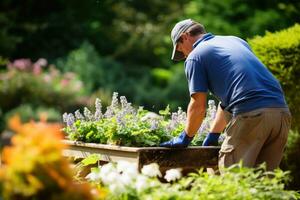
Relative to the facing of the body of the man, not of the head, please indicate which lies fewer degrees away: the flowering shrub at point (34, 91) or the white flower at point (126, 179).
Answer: the flowering shrub

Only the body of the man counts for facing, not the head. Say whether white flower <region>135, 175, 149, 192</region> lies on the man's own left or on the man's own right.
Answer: on the man's own left

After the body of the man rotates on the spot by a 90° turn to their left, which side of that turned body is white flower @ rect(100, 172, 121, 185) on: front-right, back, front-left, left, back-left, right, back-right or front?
front

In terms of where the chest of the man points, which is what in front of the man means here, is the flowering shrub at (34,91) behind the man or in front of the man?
in front

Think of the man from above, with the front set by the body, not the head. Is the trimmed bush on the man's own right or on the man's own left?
on the man's own right

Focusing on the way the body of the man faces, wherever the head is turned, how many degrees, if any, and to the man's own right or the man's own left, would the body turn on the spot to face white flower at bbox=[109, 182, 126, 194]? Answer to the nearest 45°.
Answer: approximately 90° to the man's own left

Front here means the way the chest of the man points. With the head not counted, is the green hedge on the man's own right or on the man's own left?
on the man's own right

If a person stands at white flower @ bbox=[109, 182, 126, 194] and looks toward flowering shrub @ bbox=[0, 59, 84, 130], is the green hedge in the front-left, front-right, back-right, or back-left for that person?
front-right

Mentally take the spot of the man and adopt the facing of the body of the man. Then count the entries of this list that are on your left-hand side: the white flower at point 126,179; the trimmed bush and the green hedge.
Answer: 1

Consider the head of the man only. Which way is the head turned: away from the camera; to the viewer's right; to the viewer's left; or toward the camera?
to the viewer's left

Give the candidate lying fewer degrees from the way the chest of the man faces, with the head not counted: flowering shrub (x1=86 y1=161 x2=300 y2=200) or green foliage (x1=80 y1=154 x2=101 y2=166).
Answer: the green foliage

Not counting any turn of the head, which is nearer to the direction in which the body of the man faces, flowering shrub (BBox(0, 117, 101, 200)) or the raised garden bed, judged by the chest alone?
the raised garden bed

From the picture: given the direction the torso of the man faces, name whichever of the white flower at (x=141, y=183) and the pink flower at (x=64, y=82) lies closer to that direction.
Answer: the pink flower

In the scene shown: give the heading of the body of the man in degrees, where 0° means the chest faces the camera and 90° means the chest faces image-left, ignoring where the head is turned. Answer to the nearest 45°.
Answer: approximately 135°

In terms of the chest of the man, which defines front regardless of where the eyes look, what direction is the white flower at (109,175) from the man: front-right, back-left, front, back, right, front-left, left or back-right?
left

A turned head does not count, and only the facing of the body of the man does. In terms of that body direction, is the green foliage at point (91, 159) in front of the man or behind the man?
in front
